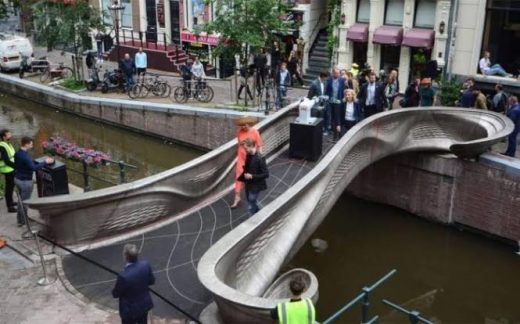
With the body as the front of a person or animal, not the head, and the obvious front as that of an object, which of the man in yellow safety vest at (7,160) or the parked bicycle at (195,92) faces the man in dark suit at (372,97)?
the man in yellow safety vest

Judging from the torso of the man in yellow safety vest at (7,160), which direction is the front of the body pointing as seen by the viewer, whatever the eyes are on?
to the viewer's right

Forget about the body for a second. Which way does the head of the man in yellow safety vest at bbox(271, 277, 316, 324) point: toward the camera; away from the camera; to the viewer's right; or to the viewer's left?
away from the camera

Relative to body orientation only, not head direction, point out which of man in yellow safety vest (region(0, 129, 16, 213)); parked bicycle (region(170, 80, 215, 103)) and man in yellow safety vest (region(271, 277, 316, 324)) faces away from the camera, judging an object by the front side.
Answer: man in yellow safety vest (region(271, 277, 316, 324))

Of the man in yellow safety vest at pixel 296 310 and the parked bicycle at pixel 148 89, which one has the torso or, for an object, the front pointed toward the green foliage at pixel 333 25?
the man in yellow safety vest

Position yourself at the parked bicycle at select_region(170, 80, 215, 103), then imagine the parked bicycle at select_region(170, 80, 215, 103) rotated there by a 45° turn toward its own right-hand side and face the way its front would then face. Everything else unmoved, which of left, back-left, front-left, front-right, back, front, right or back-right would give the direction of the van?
front

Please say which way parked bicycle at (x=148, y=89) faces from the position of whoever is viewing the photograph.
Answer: facing to the left of the viewer

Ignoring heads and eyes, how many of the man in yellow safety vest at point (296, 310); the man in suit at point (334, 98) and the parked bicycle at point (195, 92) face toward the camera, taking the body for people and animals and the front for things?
1

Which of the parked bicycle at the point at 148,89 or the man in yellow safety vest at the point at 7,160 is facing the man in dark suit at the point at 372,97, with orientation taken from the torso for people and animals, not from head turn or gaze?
the man in yellow safety vest

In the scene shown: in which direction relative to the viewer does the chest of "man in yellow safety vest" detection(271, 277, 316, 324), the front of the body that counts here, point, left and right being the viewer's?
facing away from the viewer

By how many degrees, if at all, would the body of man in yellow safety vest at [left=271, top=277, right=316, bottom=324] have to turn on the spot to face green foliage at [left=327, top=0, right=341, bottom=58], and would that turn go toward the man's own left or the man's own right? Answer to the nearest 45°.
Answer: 0° — they already face it

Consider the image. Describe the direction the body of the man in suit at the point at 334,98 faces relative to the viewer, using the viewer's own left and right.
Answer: facing the viewer
